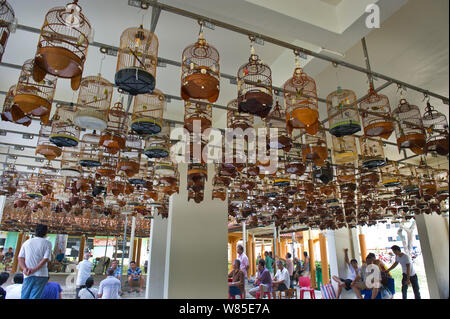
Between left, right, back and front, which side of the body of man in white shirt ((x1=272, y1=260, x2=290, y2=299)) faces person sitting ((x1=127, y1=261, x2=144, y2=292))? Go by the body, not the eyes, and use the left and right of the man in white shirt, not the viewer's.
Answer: right

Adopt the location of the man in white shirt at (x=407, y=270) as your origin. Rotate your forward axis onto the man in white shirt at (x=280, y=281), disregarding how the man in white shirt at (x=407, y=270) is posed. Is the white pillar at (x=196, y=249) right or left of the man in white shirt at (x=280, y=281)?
left

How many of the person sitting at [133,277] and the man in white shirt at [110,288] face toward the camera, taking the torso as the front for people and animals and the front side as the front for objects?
1

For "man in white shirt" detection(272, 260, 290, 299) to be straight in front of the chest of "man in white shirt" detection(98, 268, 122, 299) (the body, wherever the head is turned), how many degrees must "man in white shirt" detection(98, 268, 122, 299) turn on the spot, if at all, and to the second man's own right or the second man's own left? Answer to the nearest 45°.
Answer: approximately 90° to the second man's own right
